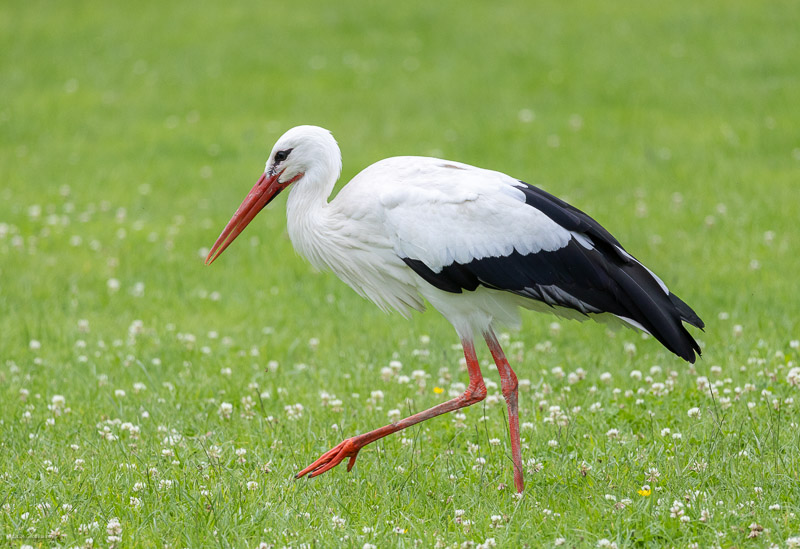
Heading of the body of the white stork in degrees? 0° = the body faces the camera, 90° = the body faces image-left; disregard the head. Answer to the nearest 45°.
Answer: approximately 90°
